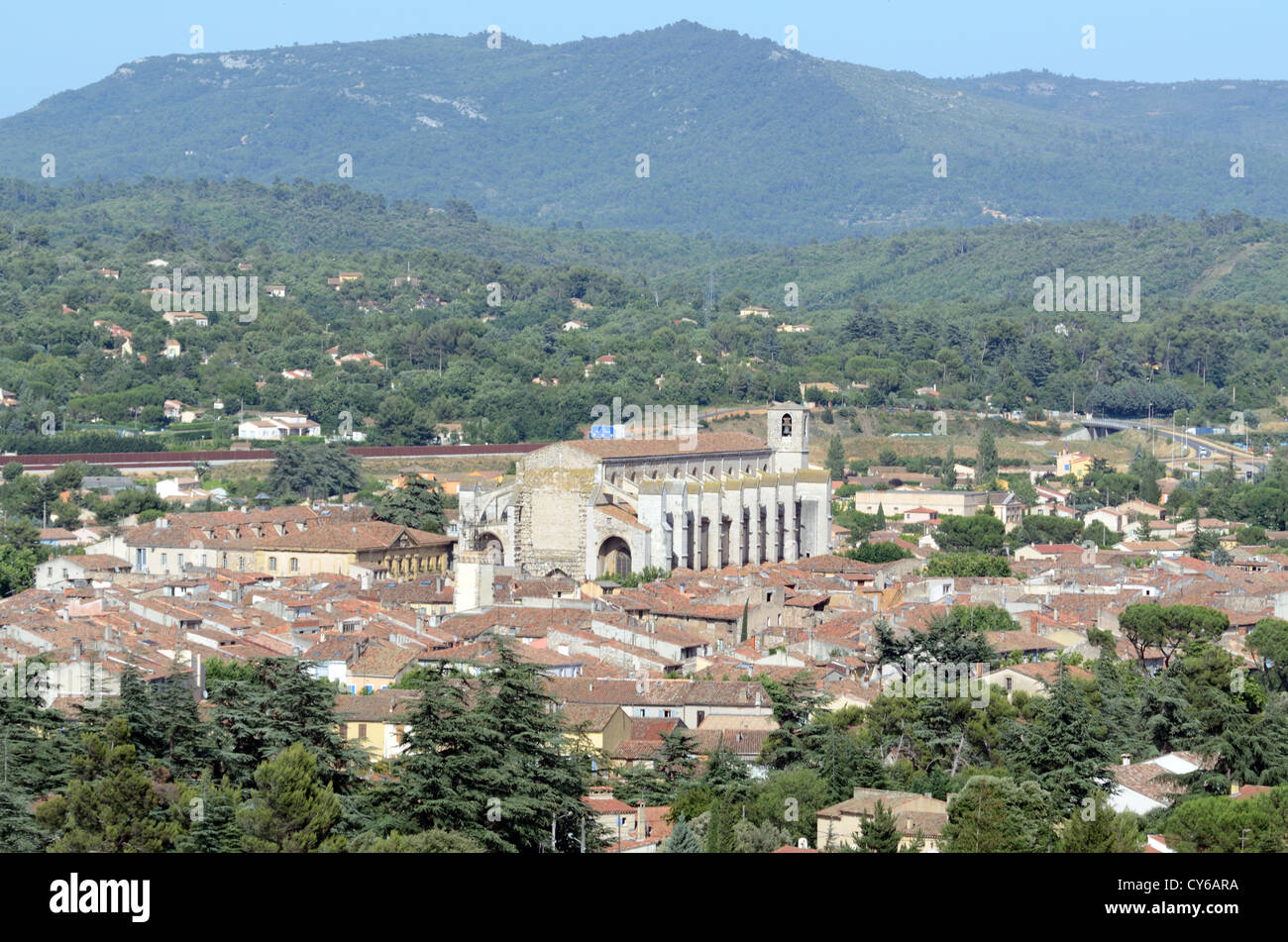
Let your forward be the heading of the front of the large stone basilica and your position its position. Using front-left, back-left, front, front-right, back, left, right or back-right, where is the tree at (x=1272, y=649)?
left

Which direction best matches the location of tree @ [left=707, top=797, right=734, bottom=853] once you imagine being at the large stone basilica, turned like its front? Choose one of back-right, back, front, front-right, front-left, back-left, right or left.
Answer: front-left

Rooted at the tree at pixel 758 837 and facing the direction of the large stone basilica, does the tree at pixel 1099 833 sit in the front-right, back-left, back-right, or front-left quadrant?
back-right

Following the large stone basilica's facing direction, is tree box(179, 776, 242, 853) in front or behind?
in front

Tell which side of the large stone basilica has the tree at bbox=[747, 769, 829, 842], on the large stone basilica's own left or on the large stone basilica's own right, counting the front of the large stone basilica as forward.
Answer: on the large stone basilica's own left

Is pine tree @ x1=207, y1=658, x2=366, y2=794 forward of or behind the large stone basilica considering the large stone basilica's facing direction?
forward

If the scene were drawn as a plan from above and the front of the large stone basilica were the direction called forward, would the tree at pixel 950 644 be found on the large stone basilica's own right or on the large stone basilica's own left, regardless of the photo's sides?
on the large stone basilica's own left

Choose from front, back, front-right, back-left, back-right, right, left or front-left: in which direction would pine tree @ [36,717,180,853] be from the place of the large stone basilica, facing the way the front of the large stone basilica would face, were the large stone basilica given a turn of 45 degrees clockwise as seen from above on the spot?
left

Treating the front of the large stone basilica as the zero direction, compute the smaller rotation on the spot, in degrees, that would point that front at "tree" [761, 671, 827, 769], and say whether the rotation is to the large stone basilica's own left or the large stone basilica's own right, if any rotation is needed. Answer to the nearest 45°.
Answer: approximately 45° to the large stone basilica's own left

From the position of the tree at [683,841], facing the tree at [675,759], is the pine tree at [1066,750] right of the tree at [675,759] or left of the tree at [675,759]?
right

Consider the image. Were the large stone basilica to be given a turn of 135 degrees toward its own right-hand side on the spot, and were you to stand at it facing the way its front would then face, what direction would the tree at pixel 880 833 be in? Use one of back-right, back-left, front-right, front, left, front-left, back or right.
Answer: back

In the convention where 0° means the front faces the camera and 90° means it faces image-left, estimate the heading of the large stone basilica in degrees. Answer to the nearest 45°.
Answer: approximately 45°

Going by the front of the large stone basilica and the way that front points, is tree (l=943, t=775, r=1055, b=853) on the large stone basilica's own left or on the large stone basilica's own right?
on the large stone basilica's own left

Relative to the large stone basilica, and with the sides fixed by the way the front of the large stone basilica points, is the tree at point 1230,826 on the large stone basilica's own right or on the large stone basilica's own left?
on the large stone basilica's own left
